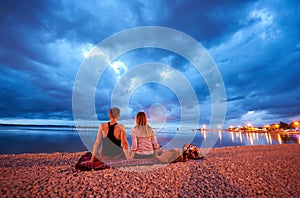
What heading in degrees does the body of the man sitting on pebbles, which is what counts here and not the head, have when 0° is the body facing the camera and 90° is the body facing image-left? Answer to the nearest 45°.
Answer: approximately 180°

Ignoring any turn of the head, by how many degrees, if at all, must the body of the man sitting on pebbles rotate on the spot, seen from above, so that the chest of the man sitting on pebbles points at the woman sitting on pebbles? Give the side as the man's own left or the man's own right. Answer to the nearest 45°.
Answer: approximately 90° to the man's own right

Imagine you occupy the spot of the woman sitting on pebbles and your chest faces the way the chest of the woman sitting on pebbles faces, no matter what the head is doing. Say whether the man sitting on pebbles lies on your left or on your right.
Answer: on your left

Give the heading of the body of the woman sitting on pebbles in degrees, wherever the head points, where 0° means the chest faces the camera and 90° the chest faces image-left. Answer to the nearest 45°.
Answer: approximately 180°

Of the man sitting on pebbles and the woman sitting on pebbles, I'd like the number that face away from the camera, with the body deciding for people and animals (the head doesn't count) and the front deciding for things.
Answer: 2
